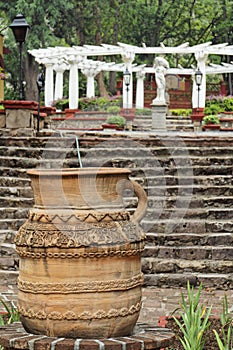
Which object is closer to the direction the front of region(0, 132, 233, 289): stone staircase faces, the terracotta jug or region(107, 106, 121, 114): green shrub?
the terracotta jug

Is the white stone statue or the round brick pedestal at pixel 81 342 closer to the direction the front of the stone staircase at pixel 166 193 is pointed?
the round brick pedestal

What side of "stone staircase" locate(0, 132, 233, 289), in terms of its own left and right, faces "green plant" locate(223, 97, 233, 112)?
back

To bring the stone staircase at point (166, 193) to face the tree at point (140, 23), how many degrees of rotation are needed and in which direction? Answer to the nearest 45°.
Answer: approximately 180°

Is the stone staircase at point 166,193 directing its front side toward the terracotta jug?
yes

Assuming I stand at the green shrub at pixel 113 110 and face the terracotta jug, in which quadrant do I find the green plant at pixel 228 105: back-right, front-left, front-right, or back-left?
back-left

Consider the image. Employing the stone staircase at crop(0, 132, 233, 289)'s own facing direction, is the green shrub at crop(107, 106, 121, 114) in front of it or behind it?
behind

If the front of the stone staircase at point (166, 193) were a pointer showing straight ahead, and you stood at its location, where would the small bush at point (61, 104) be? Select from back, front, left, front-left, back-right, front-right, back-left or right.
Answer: back

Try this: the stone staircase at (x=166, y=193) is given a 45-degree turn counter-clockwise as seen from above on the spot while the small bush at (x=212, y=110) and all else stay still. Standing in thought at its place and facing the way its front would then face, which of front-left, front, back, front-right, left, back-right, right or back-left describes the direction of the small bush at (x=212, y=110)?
back-left

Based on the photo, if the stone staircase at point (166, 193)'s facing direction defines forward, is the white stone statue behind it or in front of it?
behind

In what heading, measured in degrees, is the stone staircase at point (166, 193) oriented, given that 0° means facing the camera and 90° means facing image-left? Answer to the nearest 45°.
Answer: approximately 0°

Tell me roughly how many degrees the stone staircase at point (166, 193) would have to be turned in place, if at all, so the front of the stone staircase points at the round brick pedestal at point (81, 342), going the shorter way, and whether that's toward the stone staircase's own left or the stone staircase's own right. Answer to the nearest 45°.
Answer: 0° — it already faces it

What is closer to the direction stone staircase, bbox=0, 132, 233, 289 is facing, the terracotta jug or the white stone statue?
the terracotta jug
